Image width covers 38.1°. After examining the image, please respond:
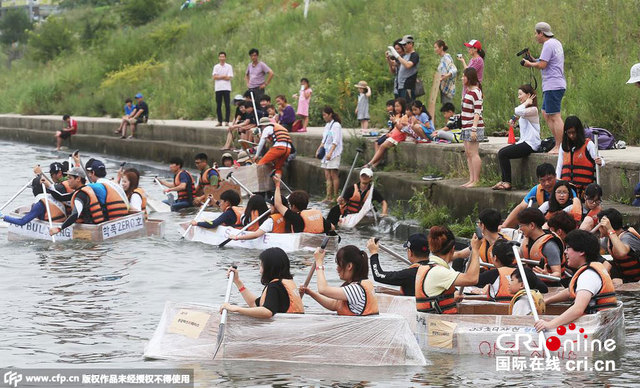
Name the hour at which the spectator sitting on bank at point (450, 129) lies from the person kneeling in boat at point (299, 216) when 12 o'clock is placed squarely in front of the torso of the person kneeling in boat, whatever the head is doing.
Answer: The spectator sitting on bank is roughly at 3 o'clock from the person kneeling in boat.

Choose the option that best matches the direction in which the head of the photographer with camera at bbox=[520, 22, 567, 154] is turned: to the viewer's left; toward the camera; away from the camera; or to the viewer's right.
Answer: to the viewer's left

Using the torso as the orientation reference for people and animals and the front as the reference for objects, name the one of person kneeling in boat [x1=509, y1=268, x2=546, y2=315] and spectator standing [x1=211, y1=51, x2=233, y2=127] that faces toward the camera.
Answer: the spectator standing

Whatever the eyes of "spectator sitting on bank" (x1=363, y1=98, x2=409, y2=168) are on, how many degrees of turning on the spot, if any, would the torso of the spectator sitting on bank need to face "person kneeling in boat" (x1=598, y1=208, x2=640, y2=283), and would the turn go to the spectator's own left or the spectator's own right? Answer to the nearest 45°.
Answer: approximately 45° to the spectator's own left

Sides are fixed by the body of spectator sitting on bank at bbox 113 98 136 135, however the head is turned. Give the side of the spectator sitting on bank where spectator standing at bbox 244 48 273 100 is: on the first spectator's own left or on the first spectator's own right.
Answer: on the first spectator's own left

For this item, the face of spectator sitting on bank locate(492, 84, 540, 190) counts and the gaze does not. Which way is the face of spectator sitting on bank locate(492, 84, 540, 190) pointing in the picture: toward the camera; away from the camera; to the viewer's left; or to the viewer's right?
to the viewer's left

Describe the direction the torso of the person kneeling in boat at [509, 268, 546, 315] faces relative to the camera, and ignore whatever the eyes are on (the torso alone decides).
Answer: to the viewer's left

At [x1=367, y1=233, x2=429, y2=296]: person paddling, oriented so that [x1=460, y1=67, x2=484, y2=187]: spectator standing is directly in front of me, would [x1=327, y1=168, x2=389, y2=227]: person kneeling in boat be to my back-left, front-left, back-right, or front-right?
front-left

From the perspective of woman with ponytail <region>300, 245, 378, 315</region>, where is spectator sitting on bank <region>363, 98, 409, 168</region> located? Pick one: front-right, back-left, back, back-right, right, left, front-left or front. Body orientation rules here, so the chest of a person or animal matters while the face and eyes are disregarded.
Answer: right

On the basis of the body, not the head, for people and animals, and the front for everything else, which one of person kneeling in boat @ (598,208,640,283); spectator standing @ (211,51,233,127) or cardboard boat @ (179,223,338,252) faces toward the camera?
the spectator standing

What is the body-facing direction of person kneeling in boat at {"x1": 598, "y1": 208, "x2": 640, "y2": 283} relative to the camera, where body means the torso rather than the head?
to the viewer's left

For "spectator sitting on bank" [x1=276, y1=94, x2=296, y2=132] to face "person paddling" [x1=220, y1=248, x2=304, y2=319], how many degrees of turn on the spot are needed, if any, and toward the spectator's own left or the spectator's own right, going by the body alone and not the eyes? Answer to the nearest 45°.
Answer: approximately 45° to the spectator's own left

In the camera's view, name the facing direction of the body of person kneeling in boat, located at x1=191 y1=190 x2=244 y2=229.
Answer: to the viewer's left

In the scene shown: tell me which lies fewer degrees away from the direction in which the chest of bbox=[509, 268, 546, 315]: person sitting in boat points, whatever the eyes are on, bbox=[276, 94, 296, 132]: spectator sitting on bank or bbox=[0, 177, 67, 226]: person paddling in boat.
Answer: the person paddling in boat

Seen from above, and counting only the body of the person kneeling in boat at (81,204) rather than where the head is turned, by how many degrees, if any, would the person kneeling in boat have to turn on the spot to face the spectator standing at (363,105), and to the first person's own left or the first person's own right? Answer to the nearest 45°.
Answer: approximately 135° to the first person's own right
